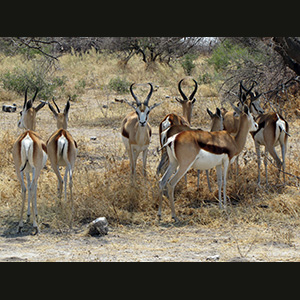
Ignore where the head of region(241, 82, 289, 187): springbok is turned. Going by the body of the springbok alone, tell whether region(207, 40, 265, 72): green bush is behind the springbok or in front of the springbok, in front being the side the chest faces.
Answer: in front

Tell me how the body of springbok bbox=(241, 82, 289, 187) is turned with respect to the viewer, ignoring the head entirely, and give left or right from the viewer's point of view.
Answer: facing away from the viewer and to the left of the viewer

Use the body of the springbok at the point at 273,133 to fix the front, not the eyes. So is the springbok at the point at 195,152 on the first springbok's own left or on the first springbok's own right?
on the first springbok's own left

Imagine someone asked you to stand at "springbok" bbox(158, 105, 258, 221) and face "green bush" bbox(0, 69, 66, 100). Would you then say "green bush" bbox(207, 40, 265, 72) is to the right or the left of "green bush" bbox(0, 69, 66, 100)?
right

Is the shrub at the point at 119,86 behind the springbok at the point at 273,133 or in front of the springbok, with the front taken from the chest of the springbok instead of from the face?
in front

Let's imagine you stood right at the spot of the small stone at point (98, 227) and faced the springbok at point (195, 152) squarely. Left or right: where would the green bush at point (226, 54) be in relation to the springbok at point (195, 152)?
left
